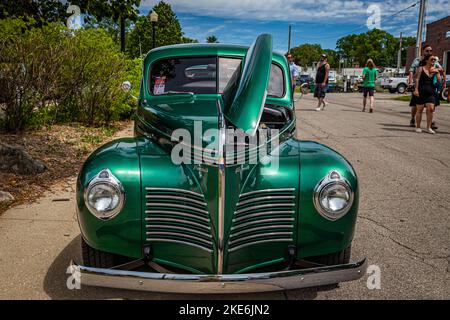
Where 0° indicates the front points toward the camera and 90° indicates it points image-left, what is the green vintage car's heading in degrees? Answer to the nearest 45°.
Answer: approximately 0°

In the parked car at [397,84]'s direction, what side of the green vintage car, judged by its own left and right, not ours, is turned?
back

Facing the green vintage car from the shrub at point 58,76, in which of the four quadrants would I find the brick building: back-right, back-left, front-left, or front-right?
back-left

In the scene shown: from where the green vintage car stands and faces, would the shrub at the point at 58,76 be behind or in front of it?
behind

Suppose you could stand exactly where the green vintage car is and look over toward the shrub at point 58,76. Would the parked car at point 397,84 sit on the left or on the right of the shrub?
right

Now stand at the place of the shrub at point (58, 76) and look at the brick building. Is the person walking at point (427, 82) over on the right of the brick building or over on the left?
right

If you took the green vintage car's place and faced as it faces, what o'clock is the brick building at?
The brick building is roughly at 7 o'clock from the green vintage car.

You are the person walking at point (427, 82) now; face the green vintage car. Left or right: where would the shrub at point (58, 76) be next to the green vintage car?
right

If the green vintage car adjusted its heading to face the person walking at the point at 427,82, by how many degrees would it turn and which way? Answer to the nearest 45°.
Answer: approximately 135° to its left
